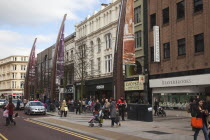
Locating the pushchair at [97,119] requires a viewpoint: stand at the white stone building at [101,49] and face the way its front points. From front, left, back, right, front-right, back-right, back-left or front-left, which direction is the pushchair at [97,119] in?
front-left

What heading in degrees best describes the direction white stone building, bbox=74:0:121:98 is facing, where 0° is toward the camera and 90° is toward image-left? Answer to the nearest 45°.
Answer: approximately 45°

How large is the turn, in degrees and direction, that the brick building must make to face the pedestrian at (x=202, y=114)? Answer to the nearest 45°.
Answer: approximately 45° to its left

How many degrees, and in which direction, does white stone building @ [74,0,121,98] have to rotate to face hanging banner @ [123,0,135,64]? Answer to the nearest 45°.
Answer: approximately 45° to its left

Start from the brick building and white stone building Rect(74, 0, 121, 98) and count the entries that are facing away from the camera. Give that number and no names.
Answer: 0

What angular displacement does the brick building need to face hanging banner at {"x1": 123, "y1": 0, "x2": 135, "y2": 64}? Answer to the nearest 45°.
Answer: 0° — it already faces it

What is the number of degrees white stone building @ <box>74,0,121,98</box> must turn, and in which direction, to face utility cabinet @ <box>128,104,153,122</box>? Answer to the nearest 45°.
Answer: approximately 45° to its left

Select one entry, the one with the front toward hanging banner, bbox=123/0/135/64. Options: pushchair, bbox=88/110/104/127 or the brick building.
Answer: the brick building

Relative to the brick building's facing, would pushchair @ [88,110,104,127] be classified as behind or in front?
in front
